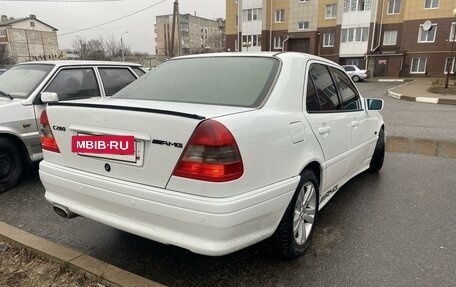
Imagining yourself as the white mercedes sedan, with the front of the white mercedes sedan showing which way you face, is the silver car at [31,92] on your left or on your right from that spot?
on your left

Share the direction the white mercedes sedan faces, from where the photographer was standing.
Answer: facing away from the viewer and to the right of the viewer

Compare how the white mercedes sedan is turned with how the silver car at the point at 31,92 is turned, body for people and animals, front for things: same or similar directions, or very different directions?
very different directions

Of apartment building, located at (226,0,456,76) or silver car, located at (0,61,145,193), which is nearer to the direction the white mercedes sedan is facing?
the apartment building

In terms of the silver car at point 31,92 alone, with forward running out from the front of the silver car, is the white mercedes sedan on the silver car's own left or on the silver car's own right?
on the silver car's own left

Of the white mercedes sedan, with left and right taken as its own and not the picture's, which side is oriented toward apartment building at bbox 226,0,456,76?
front

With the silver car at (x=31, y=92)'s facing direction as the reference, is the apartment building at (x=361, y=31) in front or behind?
behind
